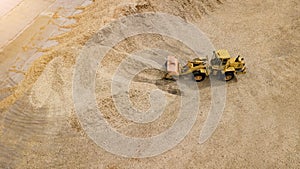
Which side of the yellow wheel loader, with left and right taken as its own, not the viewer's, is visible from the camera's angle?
left
